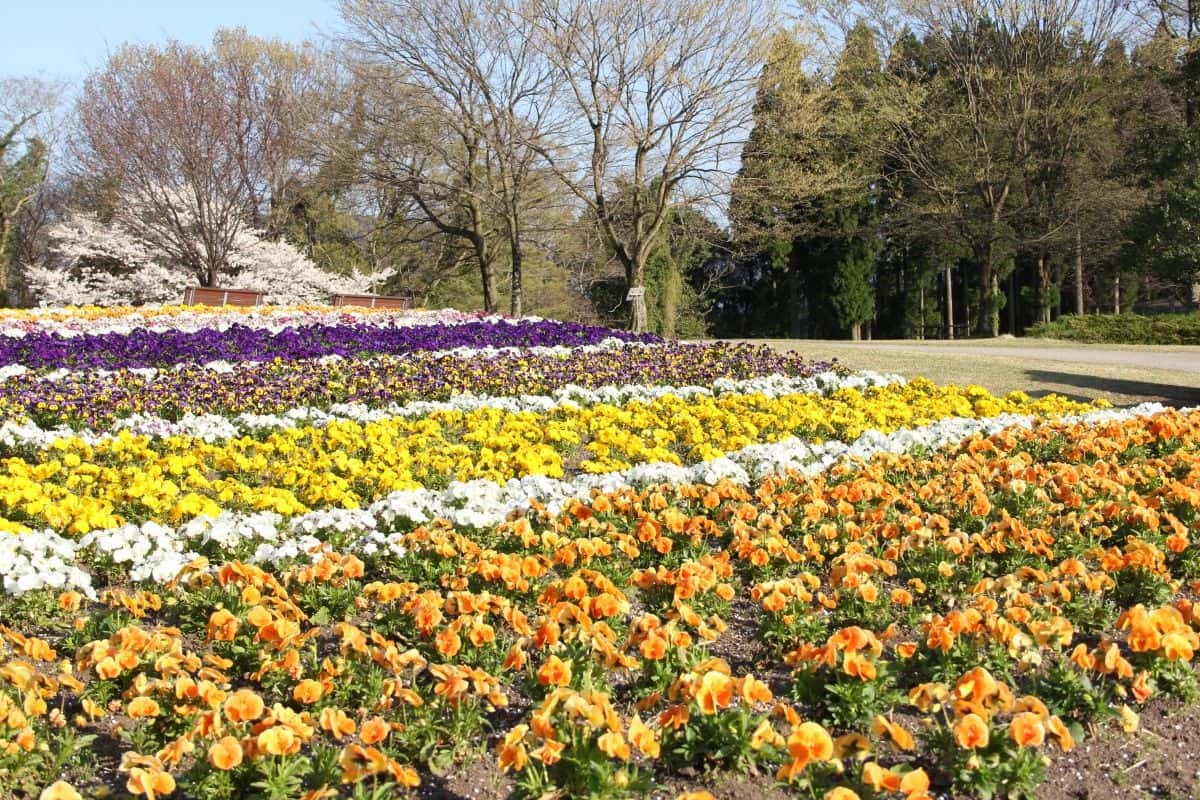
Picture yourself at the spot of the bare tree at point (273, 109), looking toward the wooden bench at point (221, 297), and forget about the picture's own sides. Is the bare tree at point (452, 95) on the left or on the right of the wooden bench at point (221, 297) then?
left

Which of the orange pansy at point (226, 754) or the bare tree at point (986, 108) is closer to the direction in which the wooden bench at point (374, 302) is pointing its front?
the orange pansy

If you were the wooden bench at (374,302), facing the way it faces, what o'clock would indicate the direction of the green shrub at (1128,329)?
The green shrub is roughly at 9 o'clock from the wooden bench.

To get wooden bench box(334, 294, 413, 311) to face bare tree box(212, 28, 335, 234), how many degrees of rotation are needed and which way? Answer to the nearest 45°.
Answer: approximately 180°

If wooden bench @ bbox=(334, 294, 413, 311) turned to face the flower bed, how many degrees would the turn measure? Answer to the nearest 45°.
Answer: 0° — it already faces it

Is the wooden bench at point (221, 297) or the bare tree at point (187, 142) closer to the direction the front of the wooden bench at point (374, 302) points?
the wooden bench

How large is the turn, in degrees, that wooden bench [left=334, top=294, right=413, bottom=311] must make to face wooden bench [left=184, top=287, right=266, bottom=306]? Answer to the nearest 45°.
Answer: approximately 45° to its right

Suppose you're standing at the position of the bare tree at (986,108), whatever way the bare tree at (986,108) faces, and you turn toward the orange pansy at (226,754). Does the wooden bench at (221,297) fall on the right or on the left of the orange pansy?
right

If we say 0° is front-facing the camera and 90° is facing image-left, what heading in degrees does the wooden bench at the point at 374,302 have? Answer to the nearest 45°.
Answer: approximately 0°

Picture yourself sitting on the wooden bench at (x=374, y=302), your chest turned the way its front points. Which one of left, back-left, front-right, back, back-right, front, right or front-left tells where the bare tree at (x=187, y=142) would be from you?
back-right

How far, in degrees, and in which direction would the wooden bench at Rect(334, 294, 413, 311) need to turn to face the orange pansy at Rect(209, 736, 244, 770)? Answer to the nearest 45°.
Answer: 0° — it already faces it
